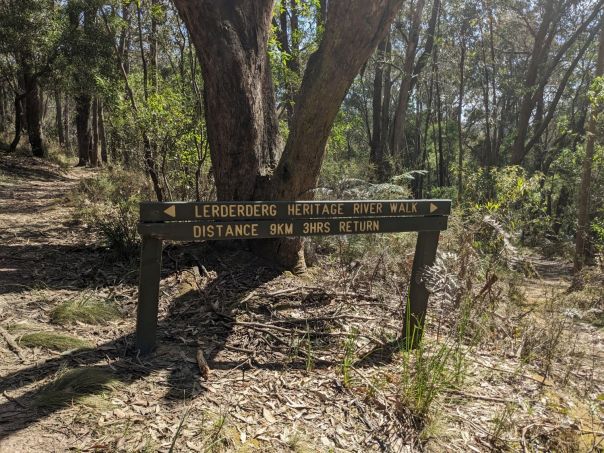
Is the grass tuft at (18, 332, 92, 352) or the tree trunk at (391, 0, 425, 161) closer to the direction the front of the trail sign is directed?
the grass tuft

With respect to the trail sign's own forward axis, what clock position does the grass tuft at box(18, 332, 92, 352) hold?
The grass tuft is roughly at 3 o'clock from the trail sign.

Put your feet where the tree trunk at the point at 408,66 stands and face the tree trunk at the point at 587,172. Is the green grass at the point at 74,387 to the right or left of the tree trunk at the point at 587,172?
right

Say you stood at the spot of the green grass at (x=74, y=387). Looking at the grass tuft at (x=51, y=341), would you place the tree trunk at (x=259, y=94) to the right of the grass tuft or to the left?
right

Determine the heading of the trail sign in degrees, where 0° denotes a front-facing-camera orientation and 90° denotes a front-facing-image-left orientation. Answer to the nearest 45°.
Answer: approximately 0°

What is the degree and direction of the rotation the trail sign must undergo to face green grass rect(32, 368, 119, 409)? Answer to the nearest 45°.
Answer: approximately 45° to its right

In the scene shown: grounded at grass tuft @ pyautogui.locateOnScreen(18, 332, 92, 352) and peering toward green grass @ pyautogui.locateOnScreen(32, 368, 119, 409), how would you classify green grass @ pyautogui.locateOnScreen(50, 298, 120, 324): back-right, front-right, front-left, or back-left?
back-left

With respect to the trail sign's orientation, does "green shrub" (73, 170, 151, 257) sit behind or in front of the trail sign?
behind

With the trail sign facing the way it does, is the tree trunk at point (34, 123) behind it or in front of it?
behind

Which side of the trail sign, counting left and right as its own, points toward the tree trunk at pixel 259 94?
back

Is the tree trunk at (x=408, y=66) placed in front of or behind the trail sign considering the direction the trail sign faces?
behind

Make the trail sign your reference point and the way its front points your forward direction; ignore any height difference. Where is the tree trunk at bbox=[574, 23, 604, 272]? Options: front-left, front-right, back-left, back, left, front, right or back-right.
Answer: back-left

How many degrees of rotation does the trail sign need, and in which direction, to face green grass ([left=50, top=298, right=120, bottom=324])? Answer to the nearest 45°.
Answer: approximately 90° to its right
